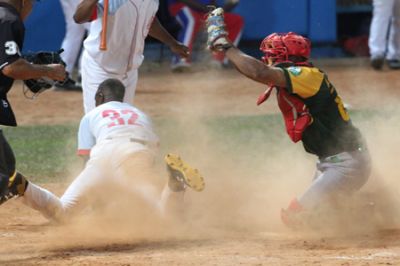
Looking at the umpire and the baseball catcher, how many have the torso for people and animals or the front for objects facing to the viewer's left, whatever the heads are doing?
1

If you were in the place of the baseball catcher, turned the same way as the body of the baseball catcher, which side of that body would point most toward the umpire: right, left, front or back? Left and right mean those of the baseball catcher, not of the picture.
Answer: front

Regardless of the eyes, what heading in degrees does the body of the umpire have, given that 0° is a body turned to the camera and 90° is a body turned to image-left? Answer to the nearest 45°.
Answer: approximately 270°

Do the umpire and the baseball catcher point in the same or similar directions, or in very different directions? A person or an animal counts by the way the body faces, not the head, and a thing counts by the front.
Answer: very different directions

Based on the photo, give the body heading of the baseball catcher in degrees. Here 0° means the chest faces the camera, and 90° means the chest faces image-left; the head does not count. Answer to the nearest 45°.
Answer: approximately 90°

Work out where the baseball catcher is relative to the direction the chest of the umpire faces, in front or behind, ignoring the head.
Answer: in front
